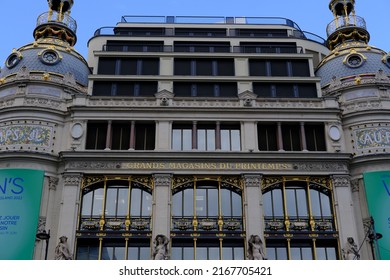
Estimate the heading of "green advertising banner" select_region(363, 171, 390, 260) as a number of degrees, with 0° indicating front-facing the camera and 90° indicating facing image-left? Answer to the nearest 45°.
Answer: approximately 0°

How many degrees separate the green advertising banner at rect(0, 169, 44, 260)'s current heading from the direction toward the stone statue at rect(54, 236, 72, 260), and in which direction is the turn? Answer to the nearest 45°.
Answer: approximately 45° to its left

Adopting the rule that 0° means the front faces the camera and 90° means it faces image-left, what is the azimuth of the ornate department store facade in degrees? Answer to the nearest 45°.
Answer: approximately 0°

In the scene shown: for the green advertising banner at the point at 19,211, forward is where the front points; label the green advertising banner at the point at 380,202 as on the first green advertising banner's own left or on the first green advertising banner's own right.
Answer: on the first green advertising banner's own left

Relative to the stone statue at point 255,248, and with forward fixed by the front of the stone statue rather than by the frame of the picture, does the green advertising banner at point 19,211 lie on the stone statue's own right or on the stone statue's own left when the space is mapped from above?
on the stone statue's own right

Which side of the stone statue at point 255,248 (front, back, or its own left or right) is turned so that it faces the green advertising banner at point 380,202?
left
